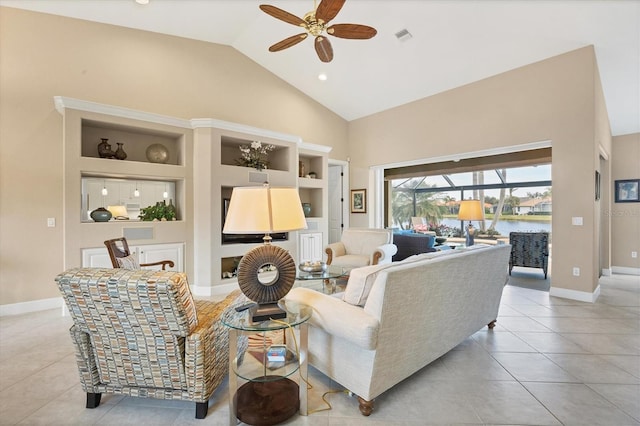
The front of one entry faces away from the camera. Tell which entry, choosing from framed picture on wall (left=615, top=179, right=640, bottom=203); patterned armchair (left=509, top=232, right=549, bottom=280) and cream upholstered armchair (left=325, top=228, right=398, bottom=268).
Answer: the patterned armchair

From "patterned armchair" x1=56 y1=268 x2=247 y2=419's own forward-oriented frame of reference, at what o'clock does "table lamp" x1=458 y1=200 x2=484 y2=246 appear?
The table lamp is roughly at 1 o'clock from the patterned armchair.

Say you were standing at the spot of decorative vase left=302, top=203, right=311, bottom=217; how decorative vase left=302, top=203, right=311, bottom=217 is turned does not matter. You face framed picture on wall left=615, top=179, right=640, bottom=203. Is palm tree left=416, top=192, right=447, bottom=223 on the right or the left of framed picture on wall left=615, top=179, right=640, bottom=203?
left

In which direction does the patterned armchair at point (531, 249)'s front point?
away from the camera

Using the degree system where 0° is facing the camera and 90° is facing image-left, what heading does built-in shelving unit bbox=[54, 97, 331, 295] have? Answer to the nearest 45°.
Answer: approximately 315°

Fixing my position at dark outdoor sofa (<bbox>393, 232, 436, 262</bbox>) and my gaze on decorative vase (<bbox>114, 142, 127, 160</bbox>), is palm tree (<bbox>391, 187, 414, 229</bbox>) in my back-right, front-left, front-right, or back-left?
back-right

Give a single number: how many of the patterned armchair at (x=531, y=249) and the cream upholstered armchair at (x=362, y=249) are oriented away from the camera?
1

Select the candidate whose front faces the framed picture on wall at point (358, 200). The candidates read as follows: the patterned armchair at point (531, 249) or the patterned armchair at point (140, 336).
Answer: the patterned armchair at point (140, 336)

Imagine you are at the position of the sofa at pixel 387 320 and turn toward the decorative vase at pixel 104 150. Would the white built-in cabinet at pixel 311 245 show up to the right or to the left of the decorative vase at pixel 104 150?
right
